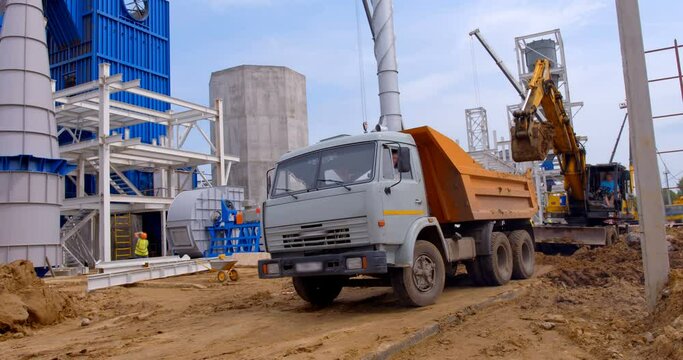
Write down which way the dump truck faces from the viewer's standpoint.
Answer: facing the viewer and to the left of the viewer

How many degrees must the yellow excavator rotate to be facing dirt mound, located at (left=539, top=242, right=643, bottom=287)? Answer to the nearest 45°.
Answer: approximately 45° to its left

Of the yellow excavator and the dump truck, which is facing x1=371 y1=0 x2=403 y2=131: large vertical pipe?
the yellow excavator

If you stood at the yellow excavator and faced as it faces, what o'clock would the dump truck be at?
The dump truck is roughly at 11 o'clock from the yellow excavator.

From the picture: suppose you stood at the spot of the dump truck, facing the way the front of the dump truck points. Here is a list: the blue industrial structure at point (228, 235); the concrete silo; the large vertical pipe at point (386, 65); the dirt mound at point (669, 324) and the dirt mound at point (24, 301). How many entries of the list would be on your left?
1

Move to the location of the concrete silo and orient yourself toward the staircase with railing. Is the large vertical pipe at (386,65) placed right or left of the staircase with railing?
left

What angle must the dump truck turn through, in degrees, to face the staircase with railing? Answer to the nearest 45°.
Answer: approximately 90° to its right

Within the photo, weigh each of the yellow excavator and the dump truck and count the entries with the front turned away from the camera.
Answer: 0

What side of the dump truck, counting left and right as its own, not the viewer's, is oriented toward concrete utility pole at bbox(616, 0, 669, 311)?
left

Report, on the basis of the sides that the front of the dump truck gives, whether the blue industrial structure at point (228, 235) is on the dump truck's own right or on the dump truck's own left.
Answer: on the dump truck's own right

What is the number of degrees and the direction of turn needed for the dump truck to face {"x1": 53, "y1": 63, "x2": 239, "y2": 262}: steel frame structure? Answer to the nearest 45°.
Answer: approximately 90° to its right

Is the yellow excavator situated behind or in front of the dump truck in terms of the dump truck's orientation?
behind

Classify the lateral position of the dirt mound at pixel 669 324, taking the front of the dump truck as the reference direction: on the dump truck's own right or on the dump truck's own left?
on the dump truck's own left

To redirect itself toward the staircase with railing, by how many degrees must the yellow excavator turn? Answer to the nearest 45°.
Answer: approximately 45° to its right
